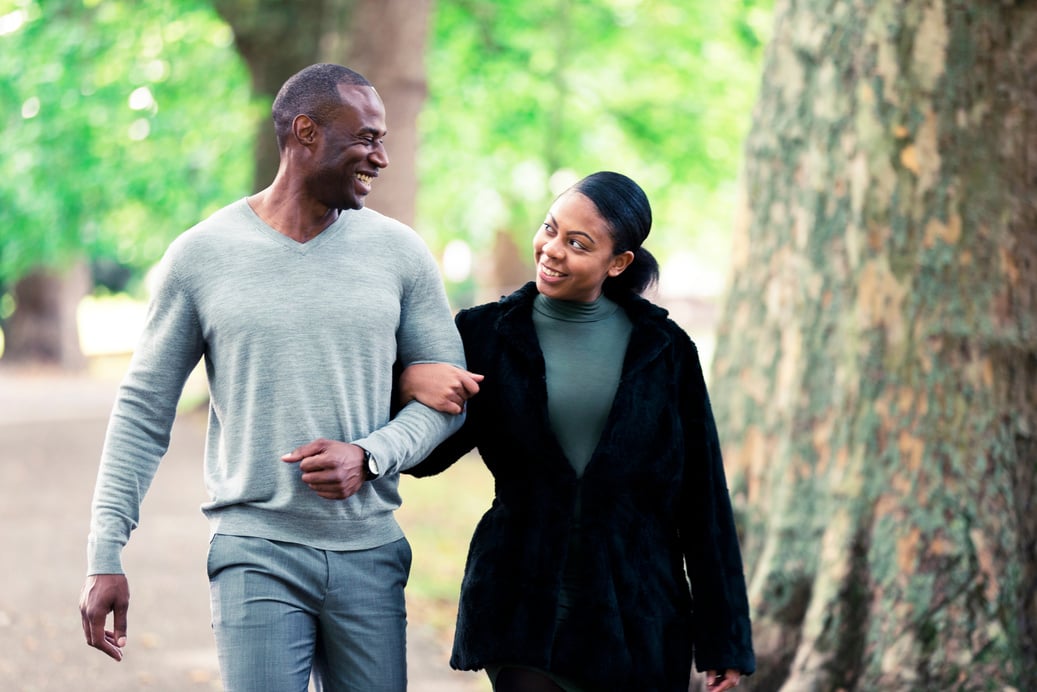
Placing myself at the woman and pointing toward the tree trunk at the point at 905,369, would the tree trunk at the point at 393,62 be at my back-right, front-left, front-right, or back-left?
front-left

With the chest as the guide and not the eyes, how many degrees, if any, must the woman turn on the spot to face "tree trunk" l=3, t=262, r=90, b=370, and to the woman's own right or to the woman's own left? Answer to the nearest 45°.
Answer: approximately 135° to the woman's own right

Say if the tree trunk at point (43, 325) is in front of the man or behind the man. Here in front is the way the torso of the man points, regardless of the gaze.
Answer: behind

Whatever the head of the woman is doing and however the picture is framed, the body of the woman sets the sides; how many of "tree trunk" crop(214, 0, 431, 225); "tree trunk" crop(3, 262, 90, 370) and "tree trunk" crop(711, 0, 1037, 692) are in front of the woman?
0

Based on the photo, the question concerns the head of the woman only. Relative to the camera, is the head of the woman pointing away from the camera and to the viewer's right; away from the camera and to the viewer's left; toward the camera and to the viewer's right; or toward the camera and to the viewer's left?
toward the camera and to the viewer's left

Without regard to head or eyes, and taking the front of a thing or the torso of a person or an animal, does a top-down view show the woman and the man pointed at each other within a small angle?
no

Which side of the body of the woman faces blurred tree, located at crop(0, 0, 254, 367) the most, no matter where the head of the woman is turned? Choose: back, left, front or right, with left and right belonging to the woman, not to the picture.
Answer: back

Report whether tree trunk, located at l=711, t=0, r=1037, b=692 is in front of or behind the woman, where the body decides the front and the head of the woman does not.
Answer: behind

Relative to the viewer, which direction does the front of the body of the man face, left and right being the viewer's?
facing the viewer

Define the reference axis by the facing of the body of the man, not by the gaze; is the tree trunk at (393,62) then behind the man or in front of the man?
behind

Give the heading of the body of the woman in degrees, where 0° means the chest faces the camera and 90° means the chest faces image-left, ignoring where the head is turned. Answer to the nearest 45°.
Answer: approximately 0°

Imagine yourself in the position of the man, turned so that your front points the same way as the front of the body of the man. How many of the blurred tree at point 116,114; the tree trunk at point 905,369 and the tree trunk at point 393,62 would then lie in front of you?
0

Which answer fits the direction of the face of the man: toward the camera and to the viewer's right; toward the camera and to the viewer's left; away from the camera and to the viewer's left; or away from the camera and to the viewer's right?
toward the camera and to the viewer's right

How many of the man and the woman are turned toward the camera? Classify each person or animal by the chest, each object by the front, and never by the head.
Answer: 2

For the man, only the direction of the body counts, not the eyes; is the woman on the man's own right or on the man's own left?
on the man's own left

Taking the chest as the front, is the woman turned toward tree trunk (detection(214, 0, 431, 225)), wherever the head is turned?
no

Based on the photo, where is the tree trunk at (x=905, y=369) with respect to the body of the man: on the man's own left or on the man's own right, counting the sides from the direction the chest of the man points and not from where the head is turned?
on the man's own left

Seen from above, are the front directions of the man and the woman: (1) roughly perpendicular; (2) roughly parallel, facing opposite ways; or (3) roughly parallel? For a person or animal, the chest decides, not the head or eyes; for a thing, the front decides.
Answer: roughly parallel
